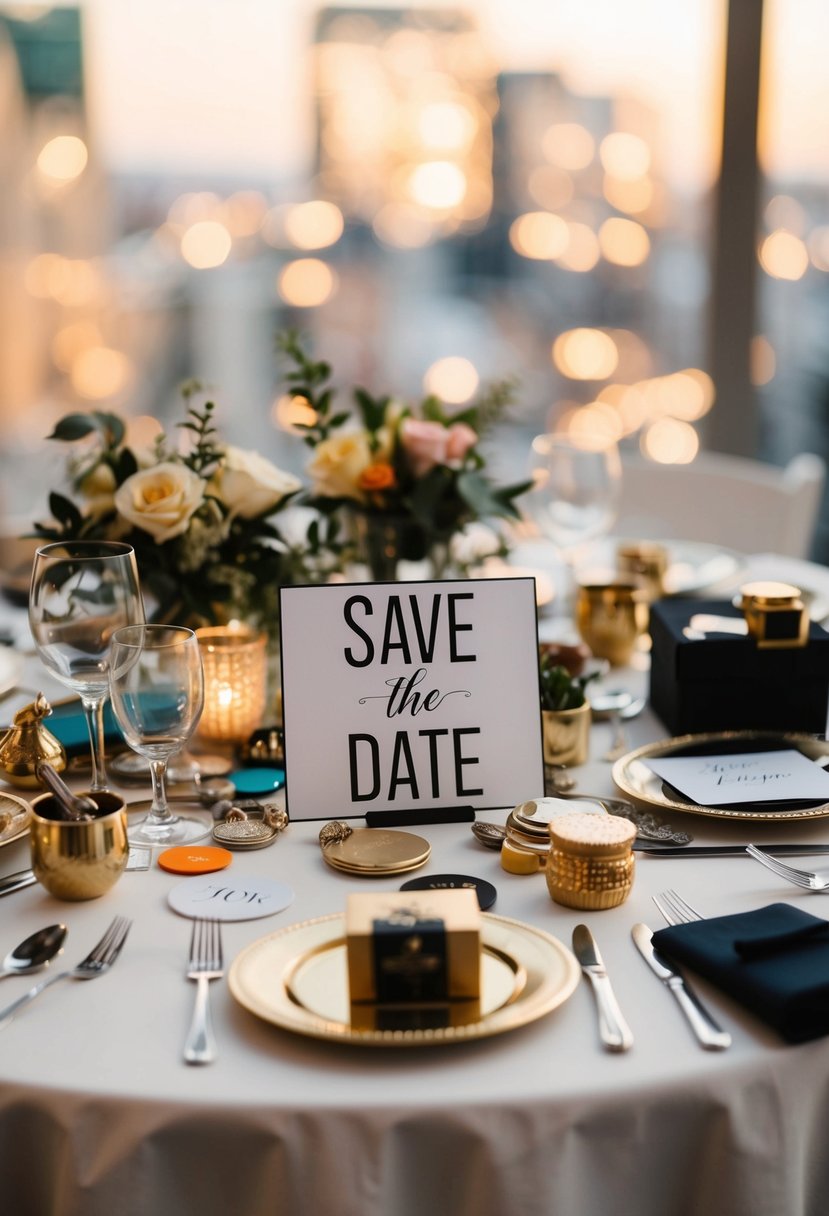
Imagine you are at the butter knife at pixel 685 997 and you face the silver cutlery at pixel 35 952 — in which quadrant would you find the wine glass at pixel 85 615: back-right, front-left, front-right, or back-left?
front-right

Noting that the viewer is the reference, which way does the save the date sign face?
facing the viewer

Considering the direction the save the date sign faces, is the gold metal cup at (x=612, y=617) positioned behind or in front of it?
behind
